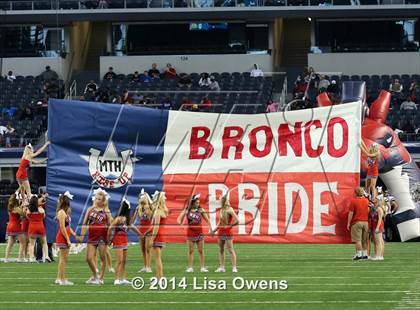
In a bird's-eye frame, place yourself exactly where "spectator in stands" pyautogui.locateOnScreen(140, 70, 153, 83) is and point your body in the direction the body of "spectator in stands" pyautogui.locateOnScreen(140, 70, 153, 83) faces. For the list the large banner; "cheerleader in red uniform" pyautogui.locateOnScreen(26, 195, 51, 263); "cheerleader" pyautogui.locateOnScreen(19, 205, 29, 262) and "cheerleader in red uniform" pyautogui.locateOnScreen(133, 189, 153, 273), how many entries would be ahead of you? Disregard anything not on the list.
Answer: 4

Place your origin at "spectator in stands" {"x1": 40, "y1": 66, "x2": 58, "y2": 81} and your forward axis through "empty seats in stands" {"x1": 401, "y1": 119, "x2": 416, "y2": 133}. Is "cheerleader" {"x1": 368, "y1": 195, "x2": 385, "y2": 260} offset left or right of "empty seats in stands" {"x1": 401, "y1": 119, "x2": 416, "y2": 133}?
right

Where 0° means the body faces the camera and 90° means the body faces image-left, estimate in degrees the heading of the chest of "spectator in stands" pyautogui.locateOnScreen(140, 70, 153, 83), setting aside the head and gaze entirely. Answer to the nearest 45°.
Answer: approximately 0°

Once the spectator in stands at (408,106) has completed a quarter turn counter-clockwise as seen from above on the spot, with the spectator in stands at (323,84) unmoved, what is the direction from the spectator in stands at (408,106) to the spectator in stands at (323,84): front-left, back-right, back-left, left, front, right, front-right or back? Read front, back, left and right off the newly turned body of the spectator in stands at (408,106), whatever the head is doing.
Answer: back

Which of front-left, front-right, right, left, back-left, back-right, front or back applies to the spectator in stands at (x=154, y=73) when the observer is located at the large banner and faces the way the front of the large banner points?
back

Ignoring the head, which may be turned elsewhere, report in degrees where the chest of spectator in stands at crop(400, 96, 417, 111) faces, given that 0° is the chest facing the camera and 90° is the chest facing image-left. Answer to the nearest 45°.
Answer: approximately 0°

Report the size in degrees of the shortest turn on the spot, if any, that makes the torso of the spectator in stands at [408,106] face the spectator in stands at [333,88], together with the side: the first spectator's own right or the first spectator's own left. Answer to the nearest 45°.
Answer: approximately 90° to the first spectator's own right
